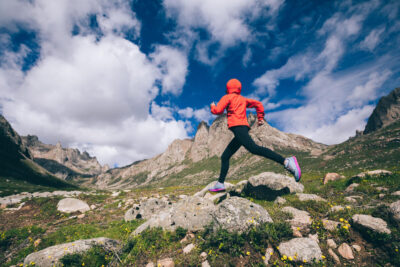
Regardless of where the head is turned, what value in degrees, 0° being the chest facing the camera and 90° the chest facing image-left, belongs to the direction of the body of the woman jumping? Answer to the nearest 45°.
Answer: approximately 135°

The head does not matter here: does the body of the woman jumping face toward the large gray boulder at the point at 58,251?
no

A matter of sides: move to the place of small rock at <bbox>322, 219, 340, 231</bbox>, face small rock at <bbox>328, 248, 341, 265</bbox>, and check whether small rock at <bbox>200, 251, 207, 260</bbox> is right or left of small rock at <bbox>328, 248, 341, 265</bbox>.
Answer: right

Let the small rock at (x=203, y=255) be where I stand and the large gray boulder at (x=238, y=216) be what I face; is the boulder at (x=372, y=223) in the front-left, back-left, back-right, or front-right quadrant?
front-right

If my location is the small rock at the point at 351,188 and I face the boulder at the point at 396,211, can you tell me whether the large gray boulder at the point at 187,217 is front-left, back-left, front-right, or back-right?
front-right

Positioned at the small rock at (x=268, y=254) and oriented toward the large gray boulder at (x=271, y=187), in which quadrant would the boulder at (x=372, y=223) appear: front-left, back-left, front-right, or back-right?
front-right

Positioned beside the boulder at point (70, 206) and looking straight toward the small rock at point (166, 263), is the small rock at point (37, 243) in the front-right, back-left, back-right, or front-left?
front-right
